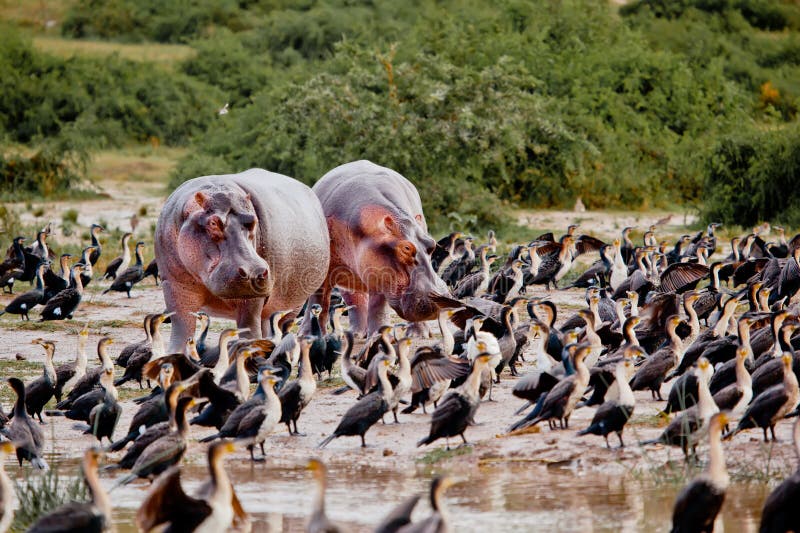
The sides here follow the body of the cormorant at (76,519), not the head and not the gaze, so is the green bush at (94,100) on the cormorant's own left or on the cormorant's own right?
on the cormorant's own left

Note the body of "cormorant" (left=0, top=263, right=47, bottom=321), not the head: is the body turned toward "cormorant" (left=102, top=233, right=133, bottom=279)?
no

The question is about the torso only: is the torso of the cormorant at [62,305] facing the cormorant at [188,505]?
no

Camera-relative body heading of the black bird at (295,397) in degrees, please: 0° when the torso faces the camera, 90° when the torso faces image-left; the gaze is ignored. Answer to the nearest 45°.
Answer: approximately 315°

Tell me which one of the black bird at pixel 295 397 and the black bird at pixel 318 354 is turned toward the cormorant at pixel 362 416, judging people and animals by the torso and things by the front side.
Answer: the black bird at pixel 295 397
